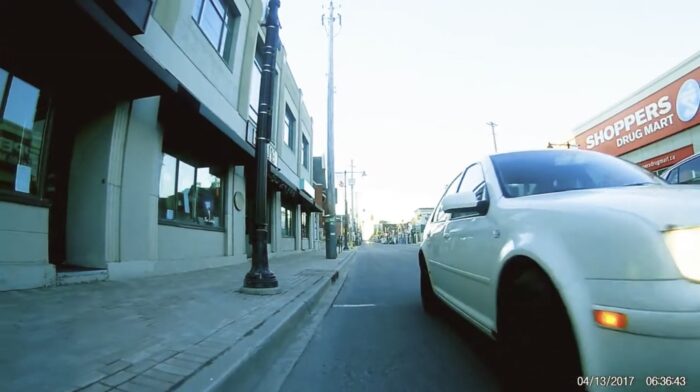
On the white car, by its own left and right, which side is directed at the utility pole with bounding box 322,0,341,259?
back

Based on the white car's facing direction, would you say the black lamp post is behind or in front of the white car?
behind

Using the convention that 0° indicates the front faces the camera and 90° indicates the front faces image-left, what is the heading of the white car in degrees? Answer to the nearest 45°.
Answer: approximately 315°

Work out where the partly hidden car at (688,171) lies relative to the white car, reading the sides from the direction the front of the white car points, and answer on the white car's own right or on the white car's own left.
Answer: on the white car's own left
